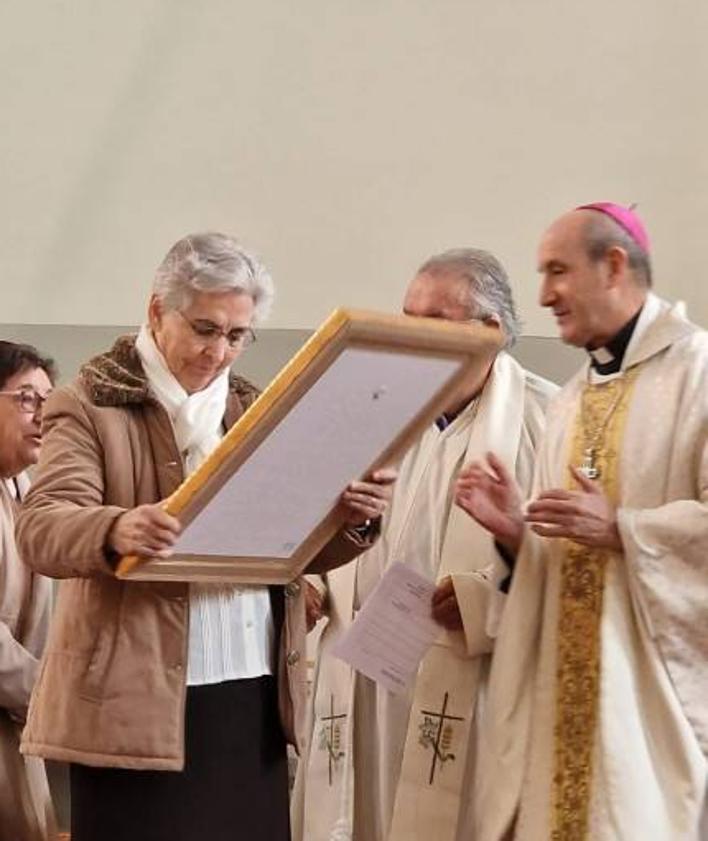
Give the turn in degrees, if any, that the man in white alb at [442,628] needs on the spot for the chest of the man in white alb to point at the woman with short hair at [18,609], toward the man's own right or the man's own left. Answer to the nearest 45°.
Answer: approximately 45° to the man's own right

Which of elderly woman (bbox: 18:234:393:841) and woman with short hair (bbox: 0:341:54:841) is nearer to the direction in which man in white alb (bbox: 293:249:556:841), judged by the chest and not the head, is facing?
the elderly woman

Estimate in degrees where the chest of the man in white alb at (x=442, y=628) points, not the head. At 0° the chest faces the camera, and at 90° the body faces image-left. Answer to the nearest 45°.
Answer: approximately 45°

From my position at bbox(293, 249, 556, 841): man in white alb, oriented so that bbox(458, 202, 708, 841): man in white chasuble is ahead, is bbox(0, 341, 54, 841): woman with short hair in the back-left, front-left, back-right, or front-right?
back-right

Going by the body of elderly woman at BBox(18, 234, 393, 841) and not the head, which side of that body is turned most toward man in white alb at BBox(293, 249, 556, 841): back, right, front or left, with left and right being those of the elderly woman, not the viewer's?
left

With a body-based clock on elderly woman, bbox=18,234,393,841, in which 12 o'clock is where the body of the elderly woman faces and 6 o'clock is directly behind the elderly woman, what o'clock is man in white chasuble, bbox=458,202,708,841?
The man in white chasuble is roughly at 10 o'clock from the elderly woman.

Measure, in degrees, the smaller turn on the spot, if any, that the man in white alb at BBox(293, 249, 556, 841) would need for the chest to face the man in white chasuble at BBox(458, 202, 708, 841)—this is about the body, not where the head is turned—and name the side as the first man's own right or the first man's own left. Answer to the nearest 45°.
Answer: approximately 90° to the first man's own left

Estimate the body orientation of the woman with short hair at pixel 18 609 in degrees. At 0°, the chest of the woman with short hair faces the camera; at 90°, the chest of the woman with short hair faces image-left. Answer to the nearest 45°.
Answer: approximately 315°

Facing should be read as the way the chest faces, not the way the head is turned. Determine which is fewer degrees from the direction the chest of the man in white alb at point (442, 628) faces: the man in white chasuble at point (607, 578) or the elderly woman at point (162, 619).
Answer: the elderly woman

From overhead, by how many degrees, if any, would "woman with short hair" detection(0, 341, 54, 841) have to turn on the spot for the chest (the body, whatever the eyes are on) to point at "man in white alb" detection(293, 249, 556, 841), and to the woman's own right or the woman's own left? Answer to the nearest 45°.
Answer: approximately 45° to the woman's own left
